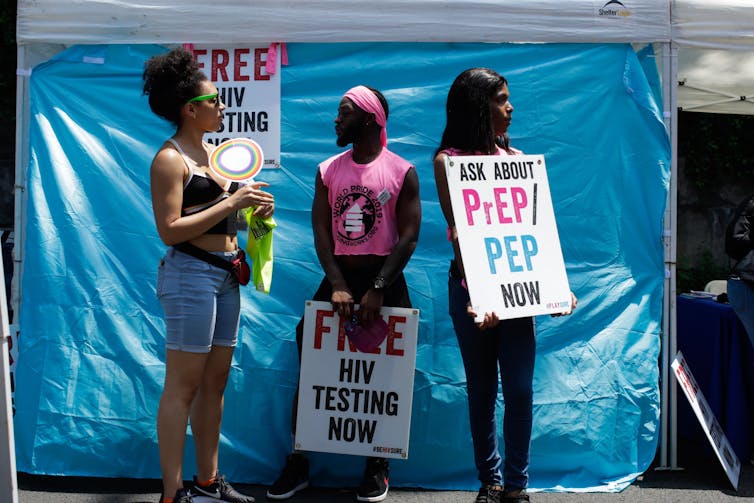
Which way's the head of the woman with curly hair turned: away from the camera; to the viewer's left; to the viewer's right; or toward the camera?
to the viewer's right

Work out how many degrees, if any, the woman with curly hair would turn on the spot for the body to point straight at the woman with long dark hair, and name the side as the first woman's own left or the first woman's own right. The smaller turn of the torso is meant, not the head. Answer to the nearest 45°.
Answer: approximately 45° to the first woman's own left

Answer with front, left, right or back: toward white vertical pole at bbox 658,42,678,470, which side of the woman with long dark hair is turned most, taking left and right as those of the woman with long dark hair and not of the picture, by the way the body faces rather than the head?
left

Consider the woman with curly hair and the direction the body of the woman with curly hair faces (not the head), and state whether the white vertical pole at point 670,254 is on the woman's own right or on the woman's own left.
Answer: on the woman's own left

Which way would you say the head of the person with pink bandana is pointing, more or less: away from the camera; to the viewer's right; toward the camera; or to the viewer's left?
to the viewer's left

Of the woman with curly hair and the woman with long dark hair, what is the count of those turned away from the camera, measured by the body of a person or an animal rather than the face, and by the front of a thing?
0

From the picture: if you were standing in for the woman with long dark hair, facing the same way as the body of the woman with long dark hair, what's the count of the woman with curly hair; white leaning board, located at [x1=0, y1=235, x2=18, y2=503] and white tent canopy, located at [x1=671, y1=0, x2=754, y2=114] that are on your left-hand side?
1

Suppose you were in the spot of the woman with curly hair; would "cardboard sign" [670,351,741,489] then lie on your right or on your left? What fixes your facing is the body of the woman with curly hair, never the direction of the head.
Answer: on your left

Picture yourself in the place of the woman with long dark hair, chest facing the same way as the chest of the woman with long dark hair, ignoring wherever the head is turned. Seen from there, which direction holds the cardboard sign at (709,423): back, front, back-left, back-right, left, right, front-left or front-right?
left

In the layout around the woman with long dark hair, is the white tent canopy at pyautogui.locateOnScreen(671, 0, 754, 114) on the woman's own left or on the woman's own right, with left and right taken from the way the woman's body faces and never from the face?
on the woman's own left

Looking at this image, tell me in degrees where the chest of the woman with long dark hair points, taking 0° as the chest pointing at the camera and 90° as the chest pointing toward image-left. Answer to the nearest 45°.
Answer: approximately 315°

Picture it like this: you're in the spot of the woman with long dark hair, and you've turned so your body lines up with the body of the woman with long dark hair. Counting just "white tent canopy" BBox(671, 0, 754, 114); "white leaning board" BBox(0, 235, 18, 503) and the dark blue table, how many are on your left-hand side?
2

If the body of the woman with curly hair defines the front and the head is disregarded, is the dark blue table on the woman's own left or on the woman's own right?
on the woman's own left

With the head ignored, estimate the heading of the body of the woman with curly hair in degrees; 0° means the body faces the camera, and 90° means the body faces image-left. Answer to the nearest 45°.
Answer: approximately 315°

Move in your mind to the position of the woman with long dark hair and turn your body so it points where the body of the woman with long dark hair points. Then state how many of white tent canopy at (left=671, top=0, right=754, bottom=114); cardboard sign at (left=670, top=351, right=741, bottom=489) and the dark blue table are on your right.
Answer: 0

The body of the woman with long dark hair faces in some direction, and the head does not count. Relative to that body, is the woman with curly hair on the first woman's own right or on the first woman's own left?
on the first woman's own right

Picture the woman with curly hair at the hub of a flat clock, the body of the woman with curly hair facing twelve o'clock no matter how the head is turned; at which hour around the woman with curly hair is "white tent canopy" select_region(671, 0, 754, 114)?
The white tent canopy is roughly at 10 o'clock from the woman with curly hair.
